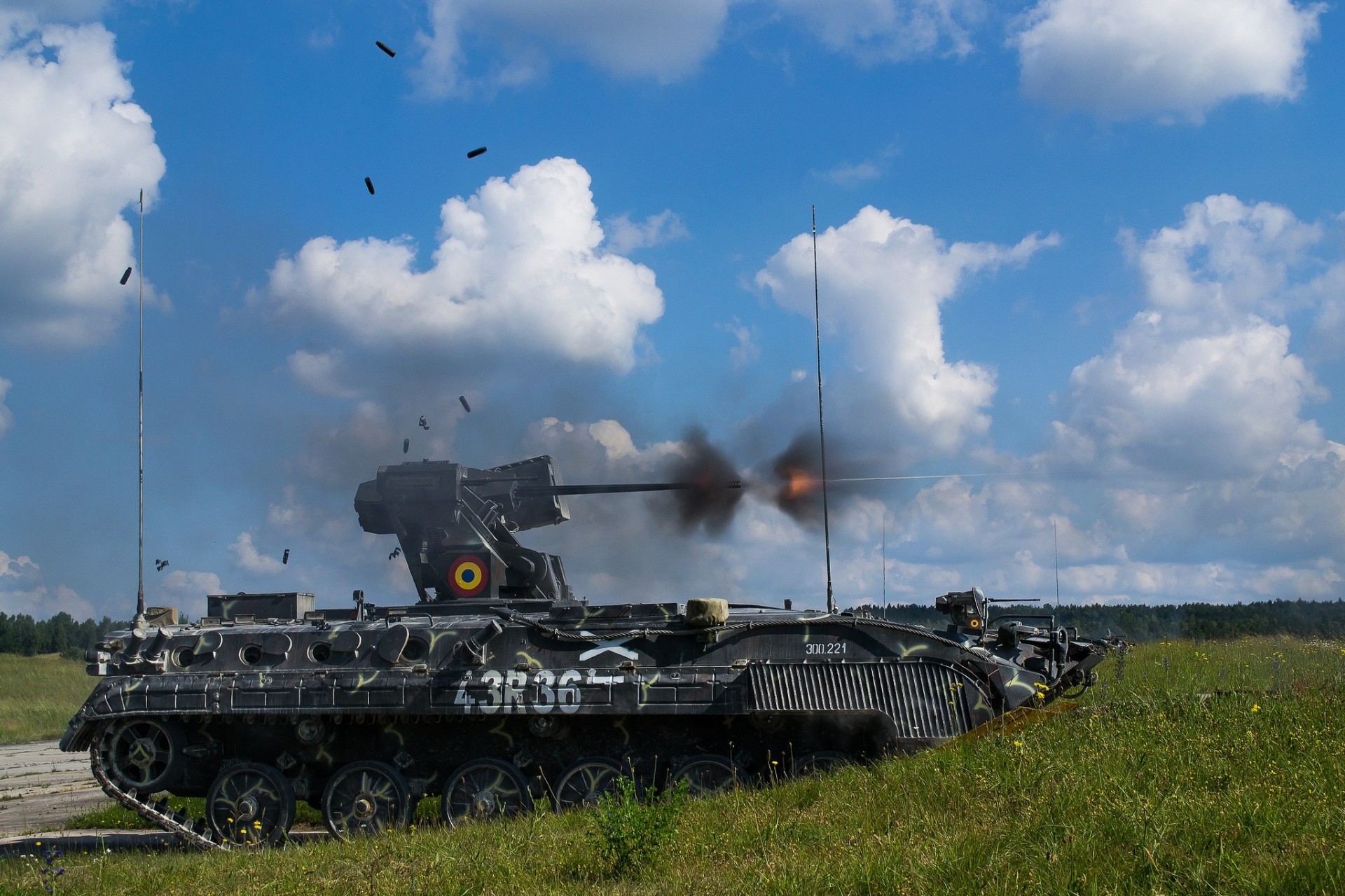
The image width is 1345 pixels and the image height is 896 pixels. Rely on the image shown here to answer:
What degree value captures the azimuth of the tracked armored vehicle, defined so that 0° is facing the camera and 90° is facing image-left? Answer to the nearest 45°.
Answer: approximately 270°
